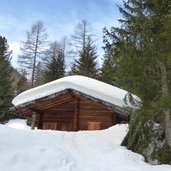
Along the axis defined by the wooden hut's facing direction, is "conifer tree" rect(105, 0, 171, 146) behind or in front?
in front

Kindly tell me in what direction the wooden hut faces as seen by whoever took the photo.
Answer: facing the viewer
